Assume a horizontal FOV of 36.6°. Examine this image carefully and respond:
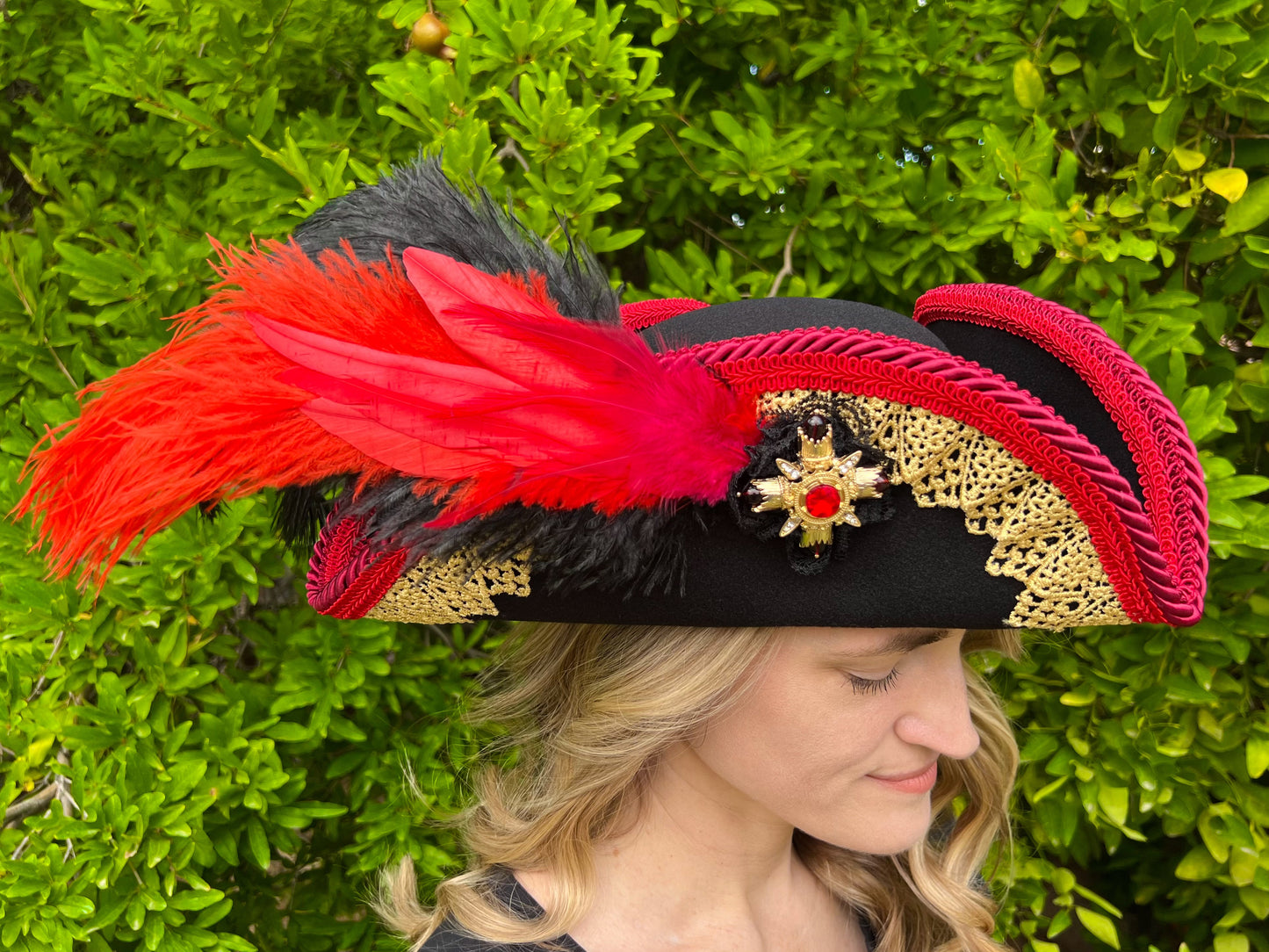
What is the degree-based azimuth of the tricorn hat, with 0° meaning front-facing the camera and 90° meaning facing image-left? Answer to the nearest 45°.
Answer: approximately 315°
